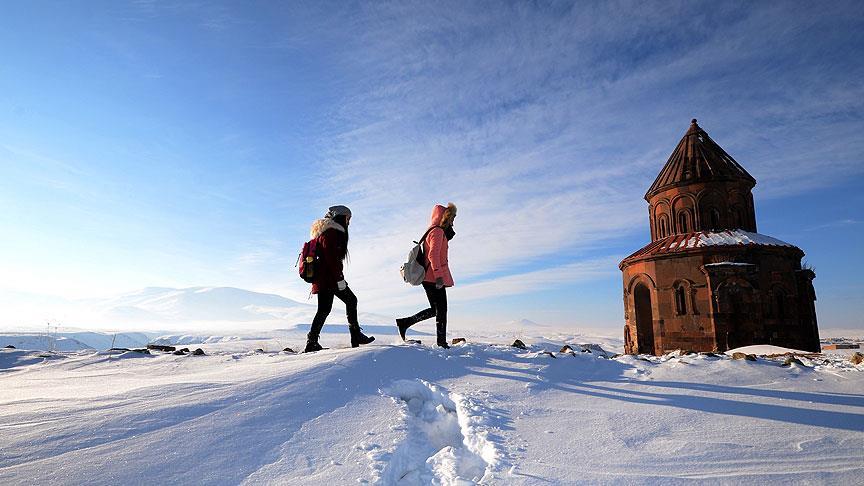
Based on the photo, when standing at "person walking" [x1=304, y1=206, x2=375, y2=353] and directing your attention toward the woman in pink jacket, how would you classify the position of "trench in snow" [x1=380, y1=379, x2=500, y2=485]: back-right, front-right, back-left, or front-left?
front-right

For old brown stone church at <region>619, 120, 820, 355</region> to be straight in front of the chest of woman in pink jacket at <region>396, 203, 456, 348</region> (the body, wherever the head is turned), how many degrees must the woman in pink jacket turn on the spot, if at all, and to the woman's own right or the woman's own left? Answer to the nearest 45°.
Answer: approximately 45° to the woman's own left

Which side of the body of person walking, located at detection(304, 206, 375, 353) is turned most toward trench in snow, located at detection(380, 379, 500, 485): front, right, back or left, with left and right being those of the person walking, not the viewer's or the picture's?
right

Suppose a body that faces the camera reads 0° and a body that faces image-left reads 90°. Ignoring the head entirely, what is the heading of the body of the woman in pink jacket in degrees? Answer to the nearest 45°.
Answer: approximately 270°

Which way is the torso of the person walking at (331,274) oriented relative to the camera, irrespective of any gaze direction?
to the viewer's right

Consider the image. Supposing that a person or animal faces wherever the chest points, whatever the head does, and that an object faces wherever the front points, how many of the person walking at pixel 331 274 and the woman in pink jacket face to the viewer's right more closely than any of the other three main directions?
2

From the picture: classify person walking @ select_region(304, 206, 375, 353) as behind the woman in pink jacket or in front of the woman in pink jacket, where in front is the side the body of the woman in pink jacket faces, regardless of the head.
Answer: behind

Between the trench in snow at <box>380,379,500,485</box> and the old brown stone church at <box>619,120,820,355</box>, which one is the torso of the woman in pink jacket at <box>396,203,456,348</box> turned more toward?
the old brown stone church

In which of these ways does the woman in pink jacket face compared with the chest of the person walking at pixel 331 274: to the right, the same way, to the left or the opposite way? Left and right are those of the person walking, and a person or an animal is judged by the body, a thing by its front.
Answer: the same way

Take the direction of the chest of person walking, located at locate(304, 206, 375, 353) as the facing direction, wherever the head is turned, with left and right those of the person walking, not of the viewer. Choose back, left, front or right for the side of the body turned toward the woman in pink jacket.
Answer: front

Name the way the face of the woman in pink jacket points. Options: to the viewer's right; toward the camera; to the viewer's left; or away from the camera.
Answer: to the viewer's right

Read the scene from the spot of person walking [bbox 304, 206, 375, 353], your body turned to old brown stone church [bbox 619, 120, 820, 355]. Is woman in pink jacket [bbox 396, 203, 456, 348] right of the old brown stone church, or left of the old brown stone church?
right
